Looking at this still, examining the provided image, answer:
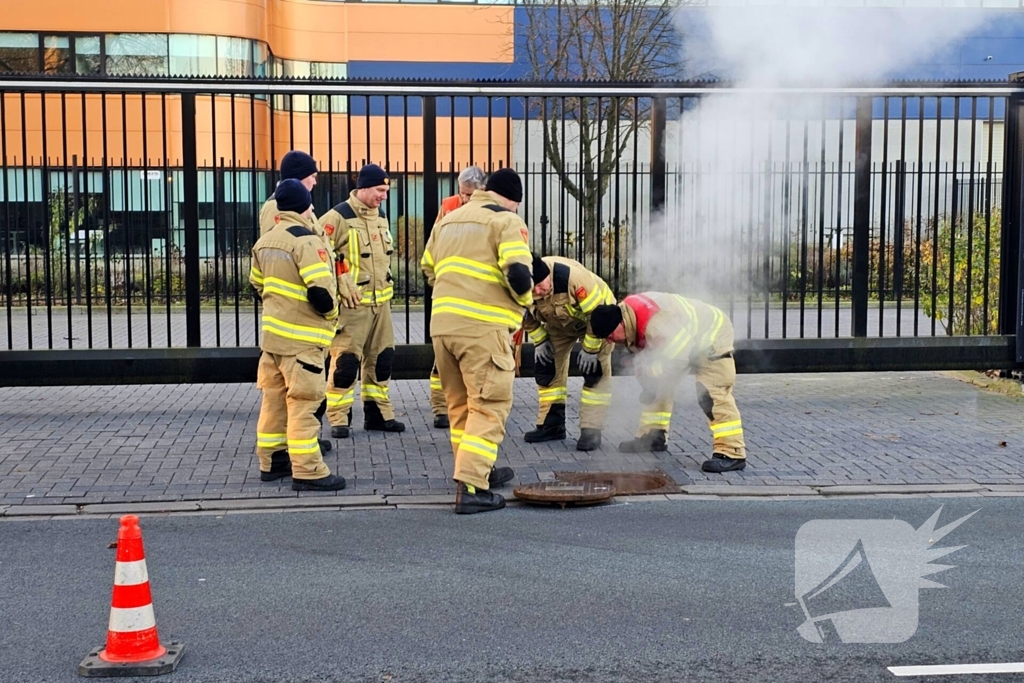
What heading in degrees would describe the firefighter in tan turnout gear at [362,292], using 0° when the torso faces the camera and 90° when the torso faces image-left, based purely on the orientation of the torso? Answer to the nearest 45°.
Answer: approximately 315°

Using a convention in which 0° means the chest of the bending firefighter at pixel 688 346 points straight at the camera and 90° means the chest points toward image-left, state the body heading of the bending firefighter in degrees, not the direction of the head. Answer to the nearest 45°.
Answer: approximately 90°

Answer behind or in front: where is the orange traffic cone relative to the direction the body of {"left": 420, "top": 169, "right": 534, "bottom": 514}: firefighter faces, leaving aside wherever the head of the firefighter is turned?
behind

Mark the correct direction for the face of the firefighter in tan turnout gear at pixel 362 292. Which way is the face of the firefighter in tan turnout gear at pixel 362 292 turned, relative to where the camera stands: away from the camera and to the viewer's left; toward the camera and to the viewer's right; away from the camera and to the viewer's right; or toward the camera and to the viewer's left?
toward the camera and to the viewer's right

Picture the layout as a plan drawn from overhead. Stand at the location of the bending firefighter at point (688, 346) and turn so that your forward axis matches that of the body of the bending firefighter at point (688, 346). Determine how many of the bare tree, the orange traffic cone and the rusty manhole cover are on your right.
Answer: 1

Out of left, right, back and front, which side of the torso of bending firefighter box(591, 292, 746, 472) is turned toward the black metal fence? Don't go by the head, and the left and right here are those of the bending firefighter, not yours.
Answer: right

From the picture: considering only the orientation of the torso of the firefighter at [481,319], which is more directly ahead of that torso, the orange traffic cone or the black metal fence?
the black metal fence

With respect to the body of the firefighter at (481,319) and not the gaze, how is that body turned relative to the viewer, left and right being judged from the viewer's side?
facing away from the viewer and to the right of the viewer

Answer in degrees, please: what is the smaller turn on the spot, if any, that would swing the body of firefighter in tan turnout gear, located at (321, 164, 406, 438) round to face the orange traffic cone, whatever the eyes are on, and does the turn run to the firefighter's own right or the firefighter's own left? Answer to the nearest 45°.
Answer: approximately 45° to the firefighter's own right

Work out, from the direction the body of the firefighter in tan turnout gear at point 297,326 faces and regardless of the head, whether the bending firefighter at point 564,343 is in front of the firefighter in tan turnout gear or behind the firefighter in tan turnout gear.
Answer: in front
